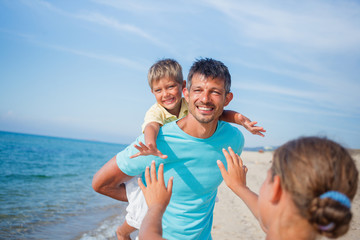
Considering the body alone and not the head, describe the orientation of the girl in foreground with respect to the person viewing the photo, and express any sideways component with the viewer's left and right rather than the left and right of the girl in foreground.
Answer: facing away from the viewer and to the left of the viewer

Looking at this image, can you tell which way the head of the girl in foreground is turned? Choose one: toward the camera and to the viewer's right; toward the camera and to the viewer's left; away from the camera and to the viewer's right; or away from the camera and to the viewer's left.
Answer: away from the camera and to the viewer's left

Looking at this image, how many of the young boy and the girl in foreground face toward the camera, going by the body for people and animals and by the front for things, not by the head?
1
